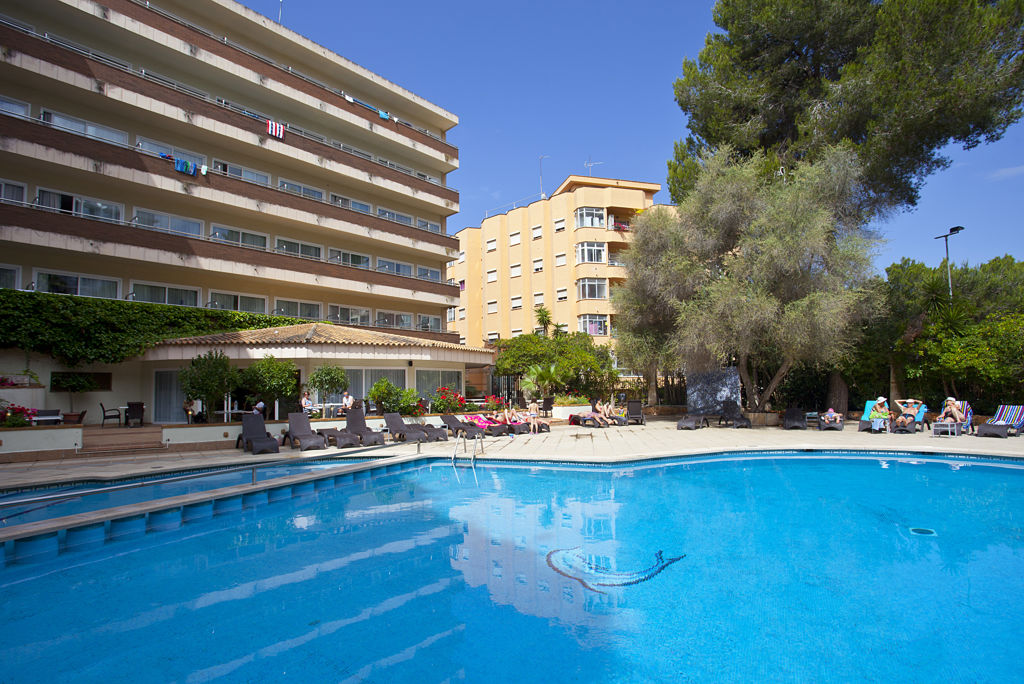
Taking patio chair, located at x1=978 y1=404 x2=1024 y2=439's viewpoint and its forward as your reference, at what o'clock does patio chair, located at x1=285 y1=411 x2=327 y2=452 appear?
patio chair, located at x1=285 y1=411 x2=327 y2=452 is roughly at 12 o'clock from patio chair, located at x1=978 y1=404 x2=1024 y2=439.

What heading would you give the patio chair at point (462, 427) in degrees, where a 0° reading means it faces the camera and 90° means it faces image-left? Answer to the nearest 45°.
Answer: approximately 315°

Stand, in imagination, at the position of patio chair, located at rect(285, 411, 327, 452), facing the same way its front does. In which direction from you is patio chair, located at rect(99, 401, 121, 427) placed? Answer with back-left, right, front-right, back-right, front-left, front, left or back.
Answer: back

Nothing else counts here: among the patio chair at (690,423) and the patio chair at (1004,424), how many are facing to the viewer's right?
0

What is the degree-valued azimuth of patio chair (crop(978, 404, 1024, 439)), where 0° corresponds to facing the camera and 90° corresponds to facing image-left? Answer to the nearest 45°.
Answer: approximately 45°

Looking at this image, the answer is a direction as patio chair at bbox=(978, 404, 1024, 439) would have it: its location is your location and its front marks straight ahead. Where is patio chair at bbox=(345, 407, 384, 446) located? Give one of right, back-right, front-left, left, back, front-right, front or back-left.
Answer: front

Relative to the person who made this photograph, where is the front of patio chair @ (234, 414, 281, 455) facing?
facing the viewer and to the right of the viewer

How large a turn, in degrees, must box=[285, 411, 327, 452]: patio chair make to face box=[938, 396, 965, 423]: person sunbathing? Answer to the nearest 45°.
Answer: approximately 45° to its left

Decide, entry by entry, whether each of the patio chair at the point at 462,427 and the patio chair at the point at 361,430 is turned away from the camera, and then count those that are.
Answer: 0

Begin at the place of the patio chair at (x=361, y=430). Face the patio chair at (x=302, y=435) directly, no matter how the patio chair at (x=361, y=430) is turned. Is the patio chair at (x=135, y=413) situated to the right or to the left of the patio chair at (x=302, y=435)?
right
